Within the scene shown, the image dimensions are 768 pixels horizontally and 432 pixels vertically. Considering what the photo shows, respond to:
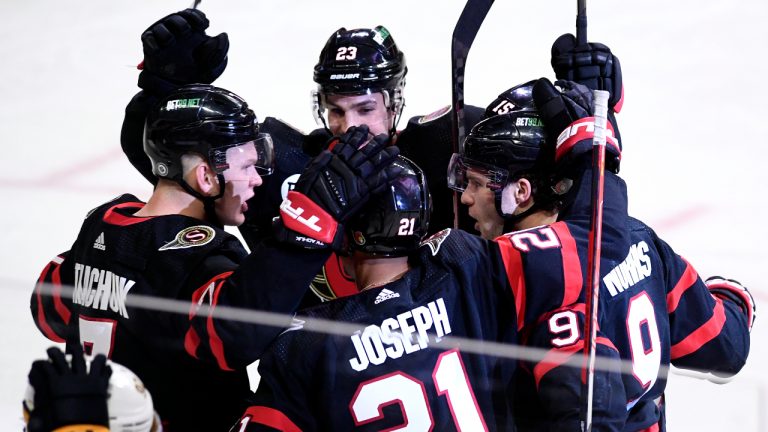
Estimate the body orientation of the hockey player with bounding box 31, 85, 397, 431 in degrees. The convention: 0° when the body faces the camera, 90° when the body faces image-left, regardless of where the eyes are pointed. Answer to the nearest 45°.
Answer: approximately 225°

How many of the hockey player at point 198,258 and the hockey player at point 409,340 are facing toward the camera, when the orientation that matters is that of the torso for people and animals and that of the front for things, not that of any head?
0

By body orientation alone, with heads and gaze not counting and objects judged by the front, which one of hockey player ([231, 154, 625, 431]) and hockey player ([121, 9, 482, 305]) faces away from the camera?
hockey player ([231, 154, 625, 431])

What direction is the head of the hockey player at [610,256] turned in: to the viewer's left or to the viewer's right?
to the viewer's left

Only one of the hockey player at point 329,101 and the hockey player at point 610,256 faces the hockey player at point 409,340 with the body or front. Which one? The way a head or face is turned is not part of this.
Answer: the hockey player at point 329,101

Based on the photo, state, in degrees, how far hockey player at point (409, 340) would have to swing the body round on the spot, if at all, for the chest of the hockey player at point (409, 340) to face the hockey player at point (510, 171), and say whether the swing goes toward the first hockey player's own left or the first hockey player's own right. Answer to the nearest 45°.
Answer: approximately 45° to the first hockey player's own right

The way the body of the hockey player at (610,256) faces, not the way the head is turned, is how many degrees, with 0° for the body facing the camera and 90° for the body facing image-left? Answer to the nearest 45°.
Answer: approximately 135°

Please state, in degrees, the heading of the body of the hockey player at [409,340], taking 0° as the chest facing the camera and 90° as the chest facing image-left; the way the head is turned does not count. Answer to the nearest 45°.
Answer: approximately 180°

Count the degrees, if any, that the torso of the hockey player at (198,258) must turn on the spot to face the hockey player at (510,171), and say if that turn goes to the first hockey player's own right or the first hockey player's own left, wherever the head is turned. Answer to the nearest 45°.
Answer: approximately 45° to the first hockey player's own right

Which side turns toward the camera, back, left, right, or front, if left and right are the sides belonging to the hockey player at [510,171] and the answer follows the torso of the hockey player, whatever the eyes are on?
left

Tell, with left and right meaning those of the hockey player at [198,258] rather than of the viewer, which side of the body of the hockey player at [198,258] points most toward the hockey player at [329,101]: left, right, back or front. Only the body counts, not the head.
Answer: front

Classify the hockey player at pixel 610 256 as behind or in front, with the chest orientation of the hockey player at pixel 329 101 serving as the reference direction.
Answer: in front

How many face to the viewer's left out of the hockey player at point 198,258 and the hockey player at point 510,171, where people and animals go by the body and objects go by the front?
1

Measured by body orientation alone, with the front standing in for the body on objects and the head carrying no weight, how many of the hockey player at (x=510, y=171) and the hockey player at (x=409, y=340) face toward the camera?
0

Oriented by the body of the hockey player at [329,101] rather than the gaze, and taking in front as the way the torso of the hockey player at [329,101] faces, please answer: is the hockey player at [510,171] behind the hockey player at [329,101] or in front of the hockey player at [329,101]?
in front

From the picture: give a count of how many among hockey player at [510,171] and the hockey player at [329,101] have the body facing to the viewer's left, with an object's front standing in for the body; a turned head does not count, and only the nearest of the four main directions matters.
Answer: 1
